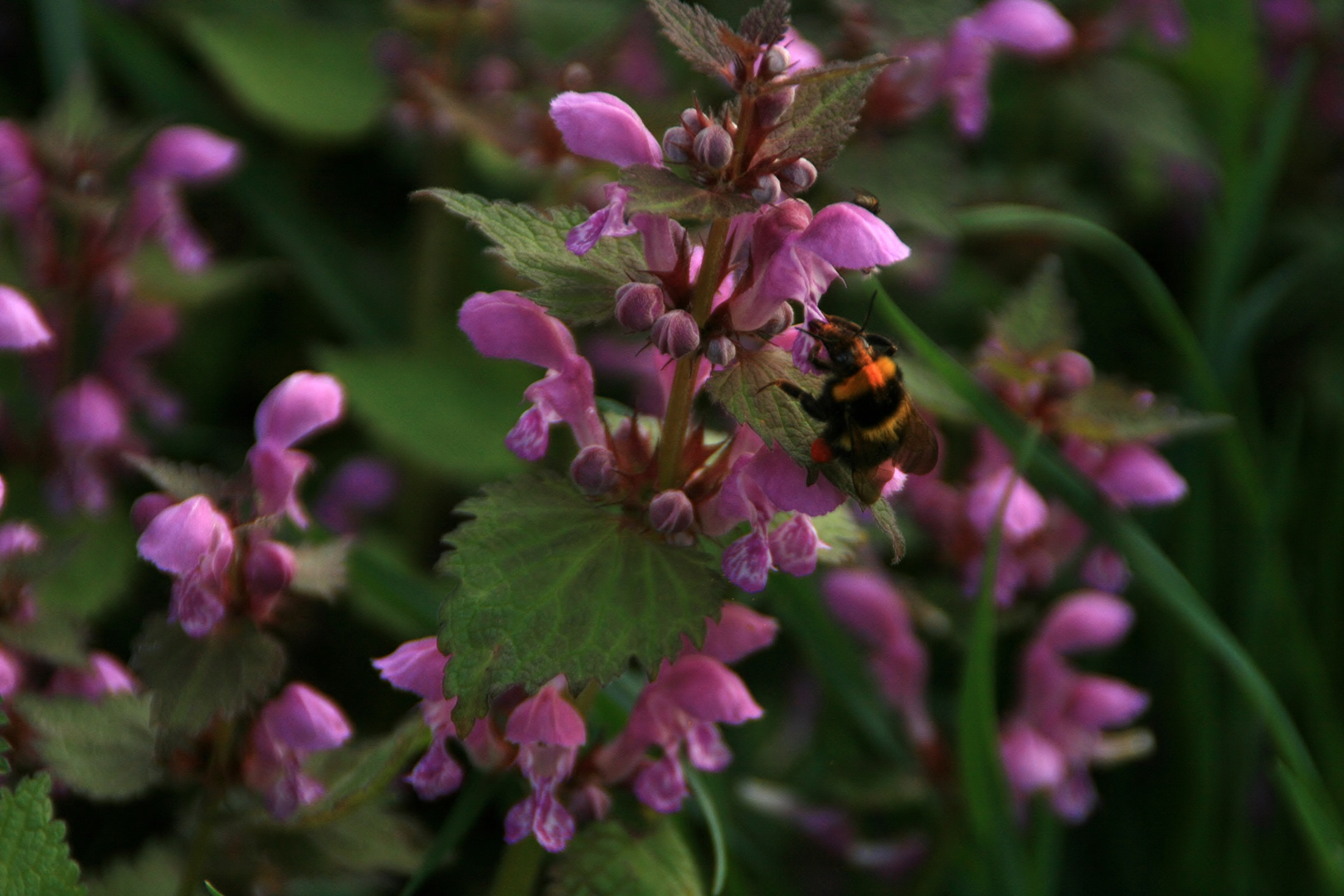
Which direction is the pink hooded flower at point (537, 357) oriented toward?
to the viewer's left

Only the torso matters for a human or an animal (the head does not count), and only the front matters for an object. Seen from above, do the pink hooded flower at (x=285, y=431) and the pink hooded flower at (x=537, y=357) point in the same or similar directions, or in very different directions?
very different directions

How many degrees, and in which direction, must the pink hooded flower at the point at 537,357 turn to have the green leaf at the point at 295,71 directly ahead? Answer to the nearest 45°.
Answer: approximately 90° to its right

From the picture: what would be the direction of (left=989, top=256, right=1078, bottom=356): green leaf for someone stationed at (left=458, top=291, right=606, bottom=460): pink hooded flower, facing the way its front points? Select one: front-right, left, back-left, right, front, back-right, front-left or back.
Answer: back-right

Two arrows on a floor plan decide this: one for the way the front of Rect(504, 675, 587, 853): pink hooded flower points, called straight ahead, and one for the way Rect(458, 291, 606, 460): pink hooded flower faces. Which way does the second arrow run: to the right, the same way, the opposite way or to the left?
to the right
